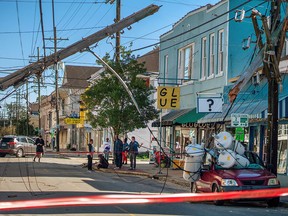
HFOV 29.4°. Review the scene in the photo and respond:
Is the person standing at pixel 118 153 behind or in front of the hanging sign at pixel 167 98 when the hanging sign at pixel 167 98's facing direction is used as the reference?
behind

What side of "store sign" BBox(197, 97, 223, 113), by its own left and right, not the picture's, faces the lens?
front

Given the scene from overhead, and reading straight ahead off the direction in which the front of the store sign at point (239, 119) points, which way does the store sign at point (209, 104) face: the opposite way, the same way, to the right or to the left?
the same way

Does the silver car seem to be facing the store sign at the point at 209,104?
no

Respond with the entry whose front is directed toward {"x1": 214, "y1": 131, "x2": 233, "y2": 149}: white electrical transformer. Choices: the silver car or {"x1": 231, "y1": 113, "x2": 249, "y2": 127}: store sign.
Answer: the store sign

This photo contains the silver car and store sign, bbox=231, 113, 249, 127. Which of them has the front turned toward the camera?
the store sign

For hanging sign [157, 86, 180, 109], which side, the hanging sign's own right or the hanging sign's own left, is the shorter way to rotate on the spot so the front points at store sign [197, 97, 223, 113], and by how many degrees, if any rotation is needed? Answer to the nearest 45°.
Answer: approximately 45° to the hanging sign's own left

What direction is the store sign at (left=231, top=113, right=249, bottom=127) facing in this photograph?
toward the camera

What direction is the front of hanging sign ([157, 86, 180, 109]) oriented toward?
toward the camera

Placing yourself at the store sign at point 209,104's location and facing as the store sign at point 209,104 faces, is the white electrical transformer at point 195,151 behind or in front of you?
in front

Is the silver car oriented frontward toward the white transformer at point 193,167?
no

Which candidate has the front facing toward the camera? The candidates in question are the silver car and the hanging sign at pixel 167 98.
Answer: the hanging sign

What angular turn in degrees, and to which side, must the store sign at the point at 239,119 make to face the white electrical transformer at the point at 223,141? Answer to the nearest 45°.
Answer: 0° — it already faces it

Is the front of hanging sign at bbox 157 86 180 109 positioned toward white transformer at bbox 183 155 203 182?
yes

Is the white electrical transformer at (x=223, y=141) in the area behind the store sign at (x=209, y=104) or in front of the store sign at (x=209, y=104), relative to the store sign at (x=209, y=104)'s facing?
in front
